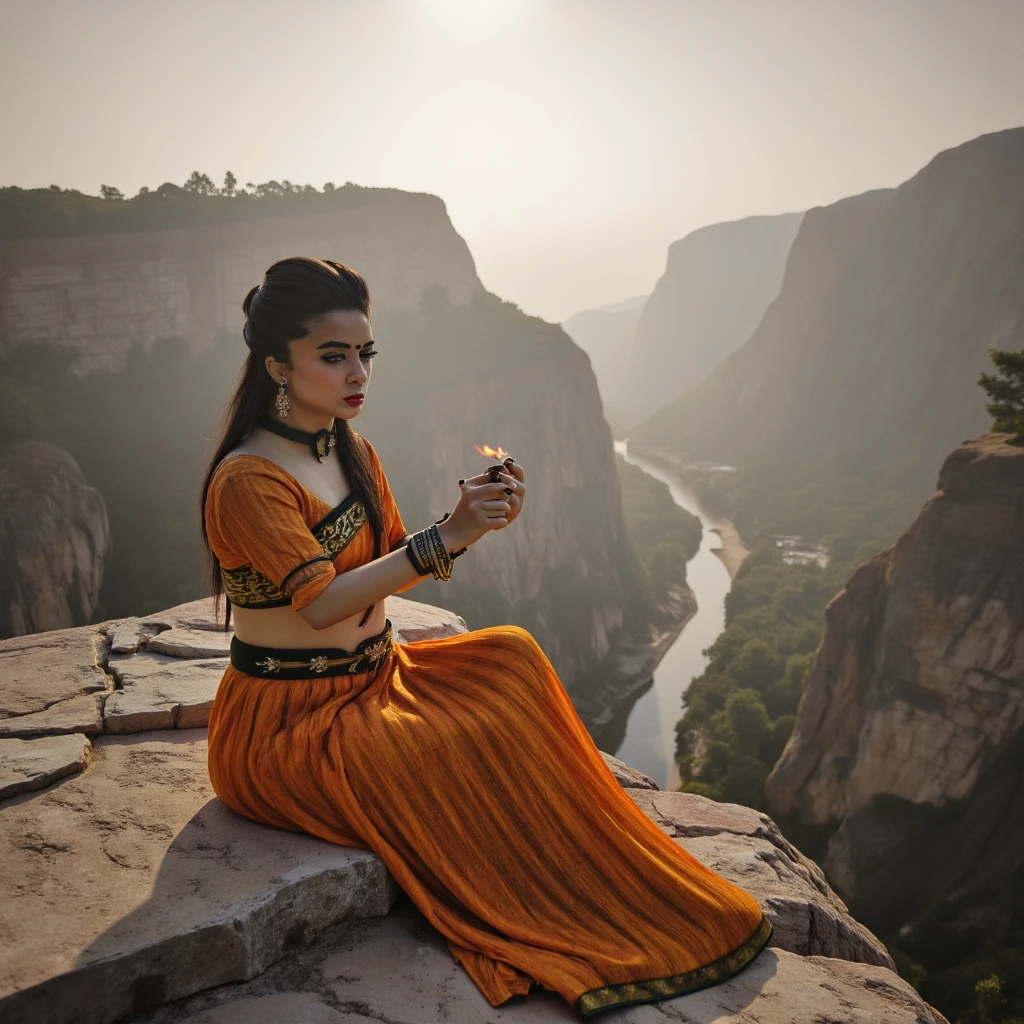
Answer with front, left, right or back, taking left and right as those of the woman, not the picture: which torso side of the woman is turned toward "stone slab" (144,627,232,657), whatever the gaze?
back

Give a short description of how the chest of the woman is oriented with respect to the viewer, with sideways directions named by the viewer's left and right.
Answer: facing the viewer and to the right of the viewer

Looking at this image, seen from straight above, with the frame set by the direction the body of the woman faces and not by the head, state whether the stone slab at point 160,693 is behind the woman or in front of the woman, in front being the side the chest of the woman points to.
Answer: behind

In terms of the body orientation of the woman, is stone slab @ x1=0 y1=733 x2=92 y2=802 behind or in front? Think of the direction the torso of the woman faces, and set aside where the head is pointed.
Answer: behind

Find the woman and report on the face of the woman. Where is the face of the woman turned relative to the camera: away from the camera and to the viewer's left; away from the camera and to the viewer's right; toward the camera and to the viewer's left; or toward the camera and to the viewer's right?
toward the camera and to the viewer's right

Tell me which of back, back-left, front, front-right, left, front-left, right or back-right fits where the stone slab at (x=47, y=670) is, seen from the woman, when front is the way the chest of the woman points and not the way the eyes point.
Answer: back

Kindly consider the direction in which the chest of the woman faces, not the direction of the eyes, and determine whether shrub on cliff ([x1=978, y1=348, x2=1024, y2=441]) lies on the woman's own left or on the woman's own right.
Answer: on the woman's own left
